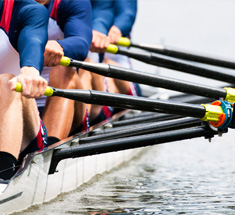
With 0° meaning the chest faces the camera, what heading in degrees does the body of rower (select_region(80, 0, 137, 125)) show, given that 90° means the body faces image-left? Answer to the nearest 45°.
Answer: approximately 45°

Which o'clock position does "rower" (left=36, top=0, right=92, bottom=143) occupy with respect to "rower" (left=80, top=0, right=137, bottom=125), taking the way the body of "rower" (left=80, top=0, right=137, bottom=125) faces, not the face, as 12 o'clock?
"rower" (left=36, top=0, right=92, bottom=143) is roughly at 11 o'clock from "rower" (left=80, top=0, right=137, bottom=125).

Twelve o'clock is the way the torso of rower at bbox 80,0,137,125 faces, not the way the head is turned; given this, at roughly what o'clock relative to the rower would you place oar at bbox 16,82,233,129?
The oar is roughly at 10 o'clock from the rower.

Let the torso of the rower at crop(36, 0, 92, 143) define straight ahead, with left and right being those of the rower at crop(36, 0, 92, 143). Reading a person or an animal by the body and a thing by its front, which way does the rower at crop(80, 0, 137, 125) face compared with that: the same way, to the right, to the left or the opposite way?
the same way

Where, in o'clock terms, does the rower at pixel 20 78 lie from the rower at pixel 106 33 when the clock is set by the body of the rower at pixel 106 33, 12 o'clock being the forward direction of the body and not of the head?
the rower at pixel 20 78 is roughly at 11 o'clock from the rower at pixel 106 33.

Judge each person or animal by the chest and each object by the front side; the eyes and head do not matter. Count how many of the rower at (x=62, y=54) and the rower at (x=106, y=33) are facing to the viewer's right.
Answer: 0

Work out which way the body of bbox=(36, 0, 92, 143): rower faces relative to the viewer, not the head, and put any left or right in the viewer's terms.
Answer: facing the viewer and to the left of the viewer

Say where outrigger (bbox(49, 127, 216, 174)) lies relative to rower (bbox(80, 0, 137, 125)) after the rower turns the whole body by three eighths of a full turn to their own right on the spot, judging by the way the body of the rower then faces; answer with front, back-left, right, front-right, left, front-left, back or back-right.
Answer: back

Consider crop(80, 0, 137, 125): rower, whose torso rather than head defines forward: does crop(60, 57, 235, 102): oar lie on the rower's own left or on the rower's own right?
on the rower's own left
